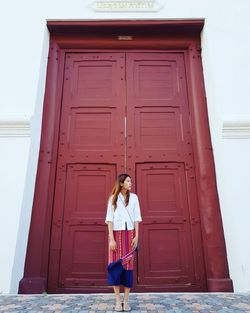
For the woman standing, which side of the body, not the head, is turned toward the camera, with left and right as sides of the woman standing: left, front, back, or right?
front
